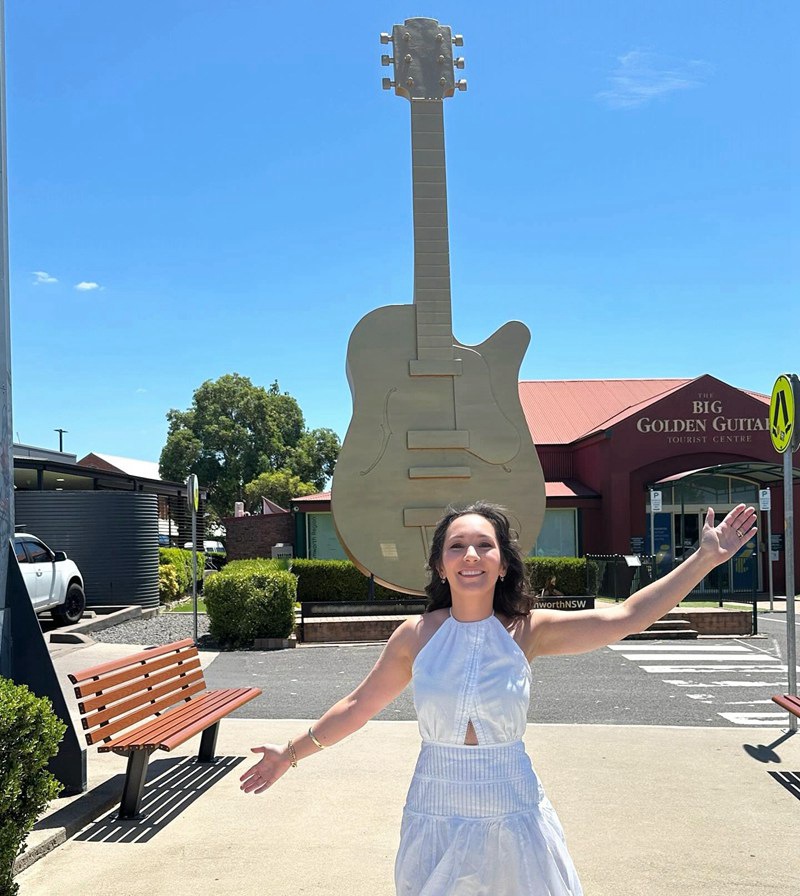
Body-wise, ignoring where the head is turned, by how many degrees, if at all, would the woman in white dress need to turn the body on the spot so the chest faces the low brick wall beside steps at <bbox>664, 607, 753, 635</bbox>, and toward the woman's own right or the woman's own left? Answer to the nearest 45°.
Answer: approximately 180°

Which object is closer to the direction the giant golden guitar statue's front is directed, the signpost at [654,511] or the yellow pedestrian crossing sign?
the yellow pedestrian crossing sign

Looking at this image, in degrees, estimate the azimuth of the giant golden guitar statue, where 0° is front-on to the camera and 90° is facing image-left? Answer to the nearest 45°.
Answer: approximately 0°

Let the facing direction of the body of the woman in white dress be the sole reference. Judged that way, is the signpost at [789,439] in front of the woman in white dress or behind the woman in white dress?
behind
